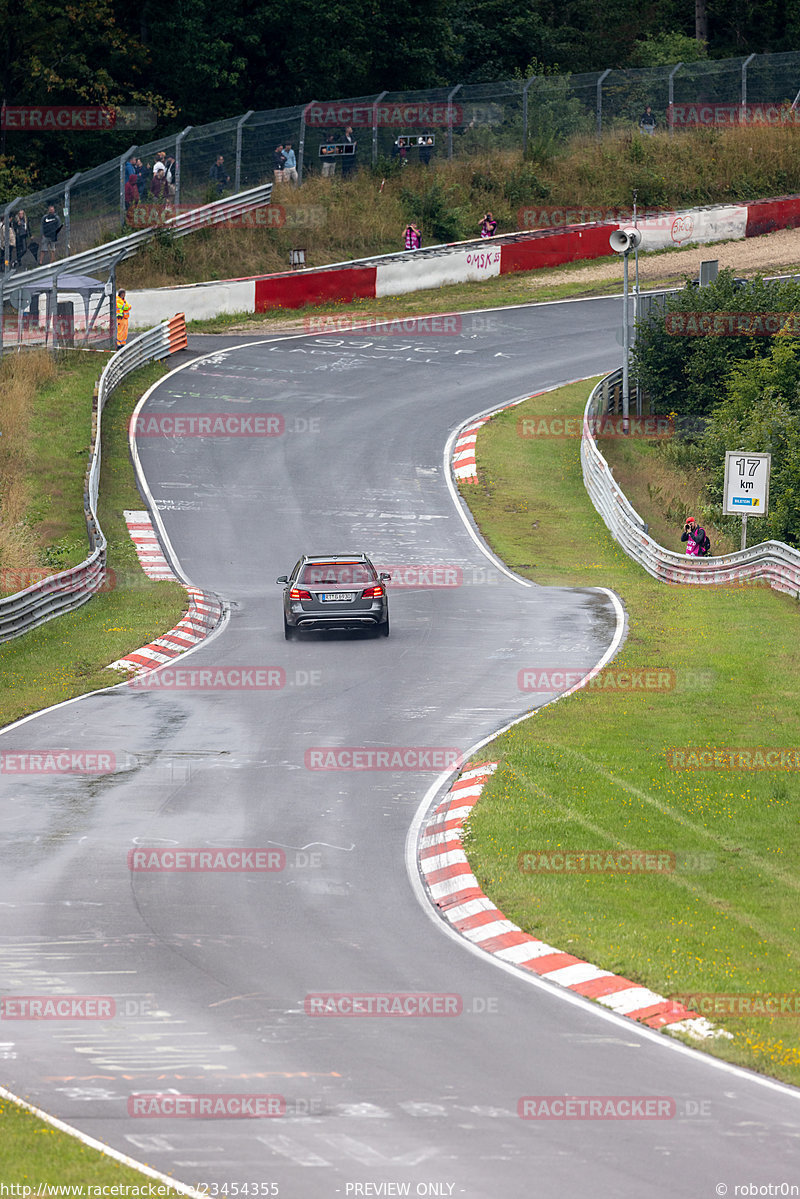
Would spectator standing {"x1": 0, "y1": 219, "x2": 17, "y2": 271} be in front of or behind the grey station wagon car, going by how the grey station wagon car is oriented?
in front

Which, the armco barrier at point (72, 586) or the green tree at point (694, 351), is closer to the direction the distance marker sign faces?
the armco barrier

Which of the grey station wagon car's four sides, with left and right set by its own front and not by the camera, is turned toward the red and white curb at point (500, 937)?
back

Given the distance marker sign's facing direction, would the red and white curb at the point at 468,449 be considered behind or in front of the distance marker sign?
behind

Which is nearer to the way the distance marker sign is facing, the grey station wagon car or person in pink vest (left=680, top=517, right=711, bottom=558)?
the grey station wagon car

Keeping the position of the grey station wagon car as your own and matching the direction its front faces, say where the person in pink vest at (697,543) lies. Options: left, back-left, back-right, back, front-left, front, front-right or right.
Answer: front-right

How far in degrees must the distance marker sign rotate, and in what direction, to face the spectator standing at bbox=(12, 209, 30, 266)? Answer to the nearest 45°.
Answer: approximately 135° to its right

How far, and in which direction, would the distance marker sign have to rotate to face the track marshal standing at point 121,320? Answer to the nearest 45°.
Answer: approximately 135° to its right

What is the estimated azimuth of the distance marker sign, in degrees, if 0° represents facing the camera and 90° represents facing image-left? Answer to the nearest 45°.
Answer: approximately 0°

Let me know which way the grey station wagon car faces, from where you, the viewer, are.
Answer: facing away from the viewer

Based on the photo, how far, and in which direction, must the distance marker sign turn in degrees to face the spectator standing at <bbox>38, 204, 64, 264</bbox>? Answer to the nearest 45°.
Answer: approximately 135° to its right

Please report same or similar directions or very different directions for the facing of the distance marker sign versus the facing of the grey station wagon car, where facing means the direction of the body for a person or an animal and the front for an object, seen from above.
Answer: very different directions

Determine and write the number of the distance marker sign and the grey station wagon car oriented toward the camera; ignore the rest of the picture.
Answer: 1

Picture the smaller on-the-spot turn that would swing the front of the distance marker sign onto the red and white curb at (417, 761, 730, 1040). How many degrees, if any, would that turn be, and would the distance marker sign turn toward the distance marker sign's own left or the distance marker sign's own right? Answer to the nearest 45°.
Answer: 0° — it already faces it
